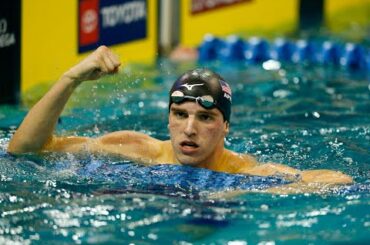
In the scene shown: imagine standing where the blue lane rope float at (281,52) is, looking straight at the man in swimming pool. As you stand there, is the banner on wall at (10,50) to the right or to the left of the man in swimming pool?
right

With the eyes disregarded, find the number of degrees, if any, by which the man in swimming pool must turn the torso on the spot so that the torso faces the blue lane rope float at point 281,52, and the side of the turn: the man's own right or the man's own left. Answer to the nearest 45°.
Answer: approximately 180°

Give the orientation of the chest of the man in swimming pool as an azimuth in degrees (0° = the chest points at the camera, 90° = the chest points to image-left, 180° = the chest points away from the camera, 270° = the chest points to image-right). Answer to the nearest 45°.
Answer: approximately 0°

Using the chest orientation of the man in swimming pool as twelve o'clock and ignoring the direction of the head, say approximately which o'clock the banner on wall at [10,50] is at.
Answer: The banner on wall is roughly at 5 o'clock from the man in swimming pool.
